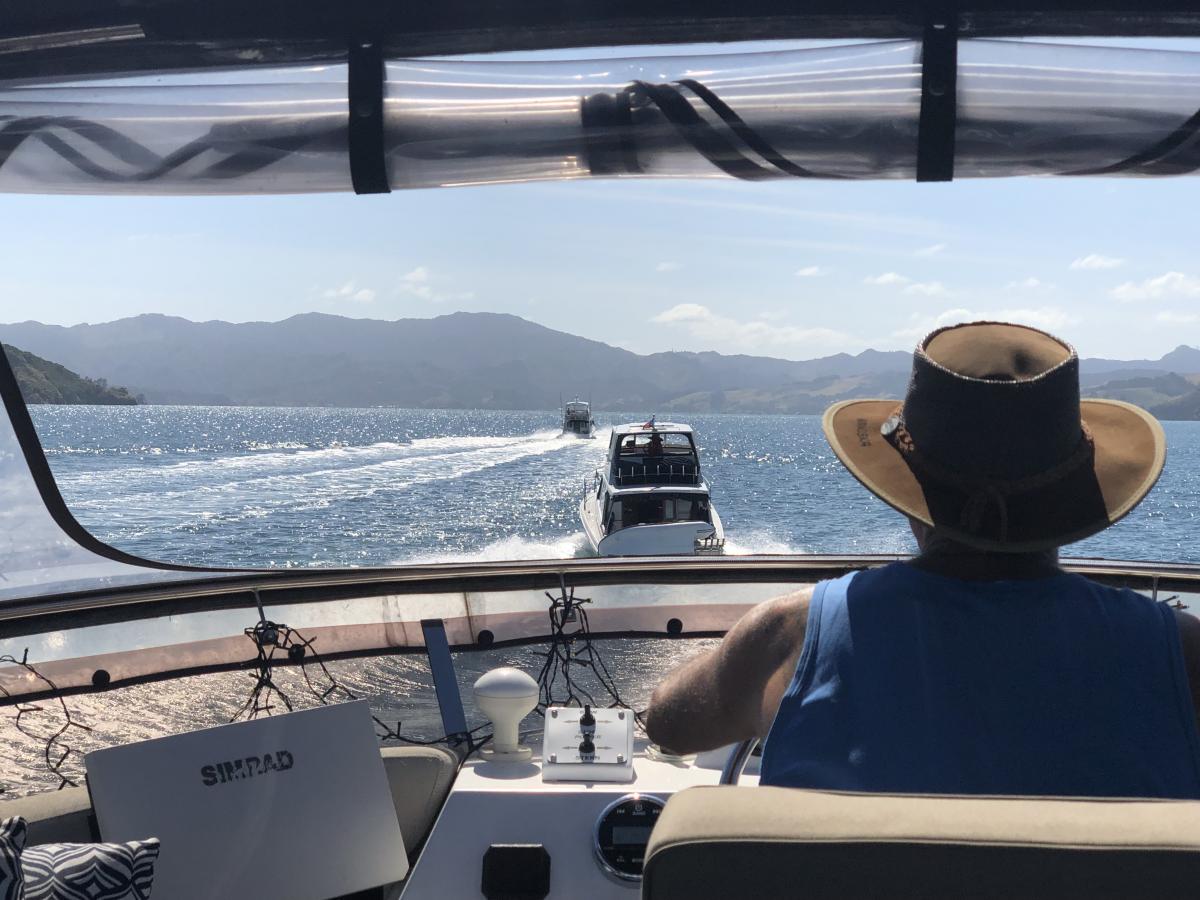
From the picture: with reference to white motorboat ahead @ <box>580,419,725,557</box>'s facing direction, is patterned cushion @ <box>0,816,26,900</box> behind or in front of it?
behind

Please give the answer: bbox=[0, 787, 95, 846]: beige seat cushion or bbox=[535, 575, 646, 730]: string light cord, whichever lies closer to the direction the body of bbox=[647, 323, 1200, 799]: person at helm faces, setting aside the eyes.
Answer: the string light cord

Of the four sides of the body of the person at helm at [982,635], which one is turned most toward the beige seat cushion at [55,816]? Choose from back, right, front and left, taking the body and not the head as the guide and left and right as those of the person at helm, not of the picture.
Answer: left

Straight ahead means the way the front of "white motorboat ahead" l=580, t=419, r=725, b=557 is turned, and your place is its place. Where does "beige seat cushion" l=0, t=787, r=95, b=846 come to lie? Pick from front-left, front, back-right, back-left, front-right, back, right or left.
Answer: back

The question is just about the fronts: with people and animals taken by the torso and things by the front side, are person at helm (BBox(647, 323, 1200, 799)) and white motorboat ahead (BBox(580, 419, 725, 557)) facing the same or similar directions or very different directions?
same or similar directions

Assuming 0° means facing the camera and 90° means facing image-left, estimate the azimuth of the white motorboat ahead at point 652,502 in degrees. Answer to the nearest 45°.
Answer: approximately 180°

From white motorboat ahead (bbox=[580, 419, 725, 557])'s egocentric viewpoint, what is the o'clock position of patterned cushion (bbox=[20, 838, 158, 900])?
The patterned cushion is roughly at 6 o'clock from the white motorboat ahead.

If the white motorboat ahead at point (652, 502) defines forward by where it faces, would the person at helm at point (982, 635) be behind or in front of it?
behind

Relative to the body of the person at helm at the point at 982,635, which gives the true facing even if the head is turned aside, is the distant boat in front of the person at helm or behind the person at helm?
in front

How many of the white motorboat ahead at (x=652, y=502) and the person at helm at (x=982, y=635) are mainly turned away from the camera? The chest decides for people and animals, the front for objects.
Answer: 2

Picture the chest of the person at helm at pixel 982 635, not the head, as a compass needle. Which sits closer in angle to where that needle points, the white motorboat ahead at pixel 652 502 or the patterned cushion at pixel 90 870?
the white motorboat ahead

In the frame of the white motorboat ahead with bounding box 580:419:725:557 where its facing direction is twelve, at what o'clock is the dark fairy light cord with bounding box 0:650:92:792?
The dark fairy light cord is roughly at 6 o'clock from the white motorboat ahead.

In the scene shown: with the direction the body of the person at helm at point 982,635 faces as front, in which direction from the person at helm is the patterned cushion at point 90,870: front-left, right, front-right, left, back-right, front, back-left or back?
left

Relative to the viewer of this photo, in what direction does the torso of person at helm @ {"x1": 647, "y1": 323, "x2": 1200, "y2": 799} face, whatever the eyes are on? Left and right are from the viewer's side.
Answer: facing away from the viewer

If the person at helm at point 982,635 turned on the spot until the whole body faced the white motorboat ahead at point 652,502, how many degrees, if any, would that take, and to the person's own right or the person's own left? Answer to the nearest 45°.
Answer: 0° — they already face it

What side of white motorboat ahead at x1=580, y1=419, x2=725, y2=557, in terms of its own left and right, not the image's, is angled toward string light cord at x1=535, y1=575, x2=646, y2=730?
back

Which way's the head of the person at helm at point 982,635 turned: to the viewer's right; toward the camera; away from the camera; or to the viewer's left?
away from the camera
